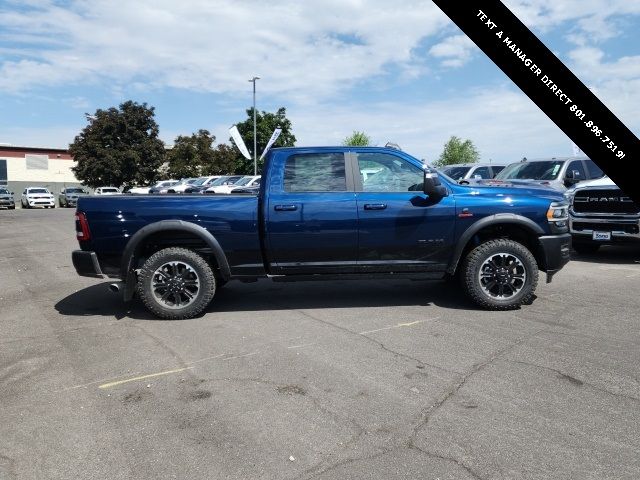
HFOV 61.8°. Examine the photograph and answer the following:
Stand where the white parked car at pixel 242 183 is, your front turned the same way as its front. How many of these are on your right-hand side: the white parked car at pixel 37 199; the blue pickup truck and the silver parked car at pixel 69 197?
2

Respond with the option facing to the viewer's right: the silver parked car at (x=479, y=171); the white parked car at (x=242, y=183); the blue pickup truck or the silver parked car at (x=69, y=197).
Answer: the blue pickup truck

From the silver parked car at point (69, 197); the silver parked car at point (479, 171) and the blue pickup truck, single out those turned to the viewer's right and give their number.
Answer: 1

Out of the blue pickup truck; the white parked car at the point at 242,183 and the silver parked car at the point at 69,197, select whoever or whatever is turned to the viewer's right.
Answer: the blue pickup truck

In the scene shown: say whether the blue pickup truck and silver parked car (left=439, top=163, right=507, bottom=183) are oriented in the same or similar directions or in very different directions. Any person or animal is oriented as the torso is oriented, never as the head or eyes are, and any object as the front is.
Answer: very different directions

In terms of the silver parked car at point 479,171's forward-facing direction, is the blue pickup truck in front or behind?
in front

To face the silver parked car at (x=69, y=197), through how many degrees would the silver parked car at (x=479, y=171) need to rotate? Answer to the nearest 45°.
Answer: approximately 90° to its right

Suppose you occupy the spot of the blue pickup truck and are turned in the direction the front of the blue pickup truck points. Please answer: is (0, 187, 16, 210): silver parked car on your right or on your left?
on your left

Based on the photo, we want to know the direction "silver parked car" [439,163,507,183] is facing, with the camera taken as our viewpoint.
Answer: facing the viewer and to the left of the viewer

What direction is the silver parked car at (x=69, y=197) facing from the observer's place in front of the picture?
facing the viewer

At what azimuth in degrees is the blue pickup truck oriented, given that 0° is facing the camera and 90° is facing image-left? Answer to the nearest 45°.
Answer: approximately 270°

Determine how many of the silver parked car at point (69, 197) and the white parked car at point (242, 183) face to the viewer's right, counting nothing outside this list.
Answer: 0

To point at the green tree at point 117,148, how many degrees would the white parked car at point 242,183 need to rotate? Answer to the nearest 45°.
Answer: approximately 90° to its right

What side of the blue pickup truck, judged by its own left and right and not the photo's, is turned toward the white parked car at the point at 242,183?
left

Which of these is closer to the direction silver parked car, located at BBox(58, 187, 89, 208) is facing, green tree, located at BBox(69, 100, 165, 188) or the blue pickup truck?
the blue pickup truck
